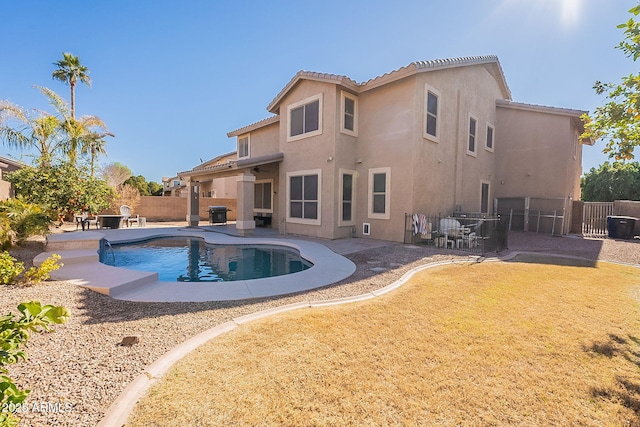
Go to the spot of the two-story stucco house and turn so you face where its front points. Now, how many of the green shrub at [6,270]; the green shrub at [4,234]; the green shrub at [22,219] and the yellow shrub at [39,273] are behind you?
4

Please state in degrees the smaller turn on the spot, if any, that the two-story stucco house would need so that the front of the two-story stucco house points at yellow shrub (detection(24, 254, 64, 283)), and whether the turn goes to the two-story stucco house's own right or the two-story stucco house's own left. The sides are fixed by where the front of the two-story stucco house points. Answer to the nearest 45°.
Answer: approximately 180°

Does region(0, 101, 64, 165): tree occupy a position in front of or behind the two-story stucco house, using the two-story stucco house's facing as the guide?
behind

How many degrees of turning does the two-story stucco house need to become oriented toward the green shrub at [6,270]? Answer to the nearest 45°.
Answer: approximately 180°

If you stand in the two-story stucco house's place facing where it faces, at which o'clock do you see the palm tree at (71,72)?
The palm tree is roughly at 8 o'clock from the two-story stucco house.

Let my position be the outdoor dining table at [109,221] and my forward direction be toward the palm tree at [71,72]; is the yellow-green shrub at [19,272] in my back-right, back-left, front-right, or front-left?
back-left

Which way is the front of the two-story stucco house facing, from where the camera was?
facing away from the viewer and to the right of the viewer

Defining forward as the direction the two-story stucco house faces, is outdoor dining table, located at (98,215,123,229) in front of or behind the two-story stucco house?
behind

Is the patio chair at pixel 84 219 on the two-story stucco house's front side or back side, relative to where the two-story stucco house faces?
on the back side

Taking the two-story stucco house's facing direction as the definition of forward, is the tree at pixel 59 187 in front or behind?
behind
